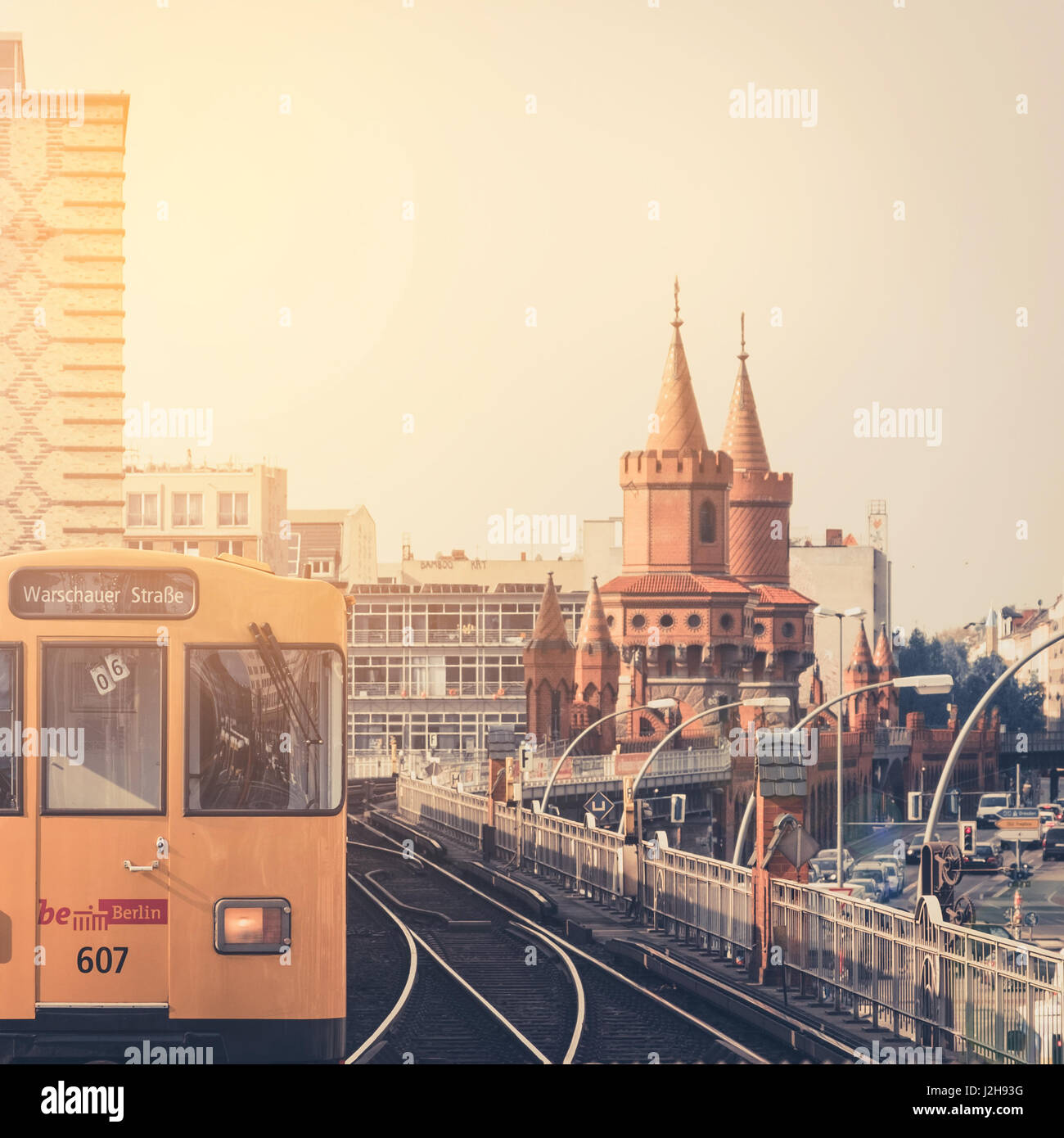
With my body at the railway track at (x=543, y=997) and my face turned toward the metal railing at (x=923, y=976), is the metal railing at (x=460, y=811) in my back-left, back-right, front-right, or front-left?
back-left

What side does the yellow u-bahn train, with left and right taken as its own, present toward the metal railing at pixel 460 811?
back

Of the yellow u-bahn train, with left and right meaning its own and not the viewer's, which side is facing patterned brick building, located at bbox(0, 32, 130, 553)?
back

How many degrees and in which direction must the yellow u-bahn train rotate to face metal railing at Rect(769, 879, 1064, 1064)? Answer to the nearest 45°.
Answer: approximately 135° to its left

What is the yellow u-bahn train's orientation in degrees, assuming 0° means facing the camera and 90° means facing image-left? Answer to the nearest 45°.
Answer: approximately 0°

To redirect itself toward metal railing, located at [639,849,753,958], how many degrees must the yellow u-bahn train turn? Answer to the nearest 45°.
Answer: approximately 135° to its left
